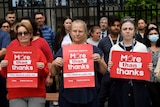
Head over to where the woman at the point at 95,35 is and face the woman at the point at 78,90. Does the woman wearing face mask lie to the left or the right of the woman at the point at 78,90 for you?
left

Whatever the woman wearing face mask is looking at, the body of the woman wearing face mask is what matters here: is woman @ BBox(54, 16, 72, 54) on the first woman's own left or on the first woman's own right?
on the first woman's own right

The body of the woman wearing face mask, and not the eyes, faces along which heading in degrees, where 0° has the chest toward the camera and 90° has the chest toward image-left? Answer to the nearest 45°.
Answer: approximately 0°

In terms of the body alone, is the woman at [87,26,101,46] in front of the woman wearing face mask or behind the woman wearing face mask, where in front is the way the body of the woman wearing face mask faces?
behind

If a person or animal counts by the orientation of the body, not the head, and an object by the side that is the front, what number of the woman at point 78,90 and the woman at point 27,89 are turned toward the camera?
2

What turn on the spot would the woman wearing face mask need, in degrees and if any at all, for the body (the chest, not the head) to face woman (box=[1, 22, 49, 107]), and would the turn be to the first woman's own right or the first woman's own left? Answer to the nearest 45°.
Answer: approximately 45° to the first woman's own right

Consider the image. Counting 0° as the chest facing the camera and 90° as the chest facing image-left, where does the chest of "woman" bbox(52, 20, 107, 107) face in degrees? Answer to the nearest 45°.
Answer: approximately 0°

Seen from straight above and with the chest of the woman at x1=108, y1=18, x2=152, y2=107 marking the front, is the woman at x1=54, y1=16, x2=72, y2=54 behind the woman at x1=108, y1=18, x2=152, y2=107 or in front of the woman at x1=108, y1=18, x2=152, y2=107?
behind
